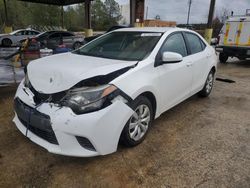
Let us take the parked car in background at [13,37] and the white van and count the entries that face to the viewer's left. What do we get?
1

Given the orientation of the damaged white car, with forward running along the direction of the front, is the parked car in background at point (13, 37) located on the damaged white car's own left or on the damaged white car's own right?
on the damaged white car's own right

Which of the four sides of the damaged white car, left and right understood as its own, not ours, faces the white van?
back

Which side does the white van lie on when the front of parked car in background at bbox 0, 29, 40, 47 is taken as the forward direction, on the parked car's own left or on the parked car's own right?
on the parked car's own left

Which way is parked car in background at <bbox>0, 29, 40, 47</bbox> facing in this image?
to the viewer's left

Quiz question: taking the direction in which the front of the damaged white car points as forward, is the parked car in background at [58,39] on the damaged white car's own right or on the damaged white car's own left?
on the damaged white car's own right
